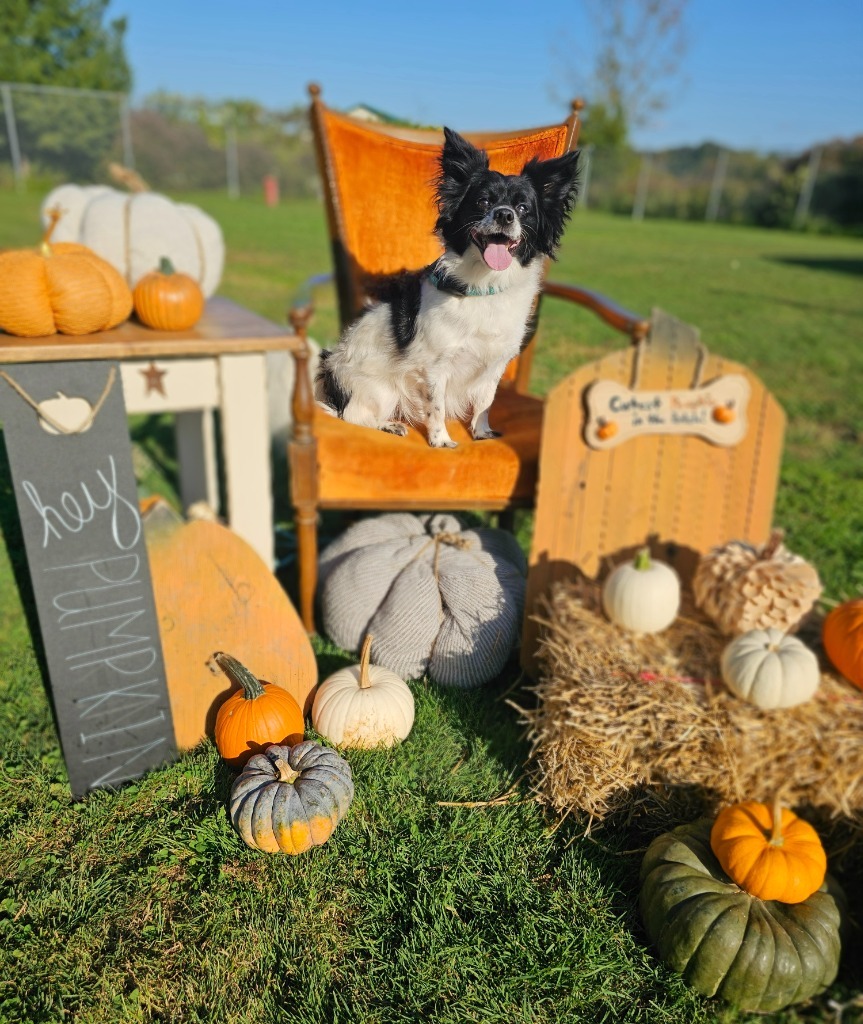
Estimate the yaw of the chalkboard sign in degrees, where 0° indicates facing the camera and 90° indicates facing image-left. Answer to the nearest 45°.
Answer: approximately 0°

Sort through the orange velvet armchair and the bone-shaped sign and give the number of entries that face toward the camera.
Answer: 2

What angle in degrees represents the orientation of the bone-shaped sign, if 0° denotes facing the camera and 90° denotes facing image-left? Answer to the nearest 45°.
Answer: approximately 0°

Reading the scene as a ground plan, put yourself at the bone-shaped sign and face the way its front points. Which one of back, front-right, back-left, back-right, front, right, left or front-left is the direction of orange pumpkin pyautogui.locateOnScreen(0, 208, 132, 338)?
front-right

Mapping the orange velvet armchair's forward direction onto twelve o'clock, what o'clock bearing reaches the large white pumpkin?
The large white pumpkin is roughly at 5 o'clock from the orange velvet armchair.

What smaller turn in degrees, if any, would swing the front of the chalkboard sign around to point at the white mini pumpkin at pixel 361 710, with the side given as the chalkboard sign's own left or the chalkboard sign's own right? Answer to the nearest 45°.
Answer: approximately 45° to the chalkboard sign's own left
